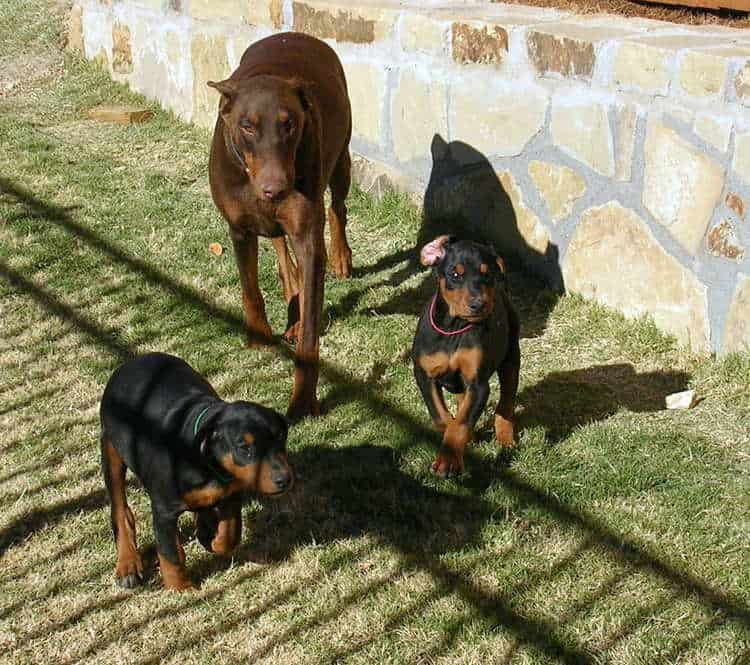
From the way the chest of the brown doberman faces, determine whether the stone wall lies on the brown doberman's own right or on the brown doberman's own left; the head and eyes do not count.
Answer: on the brown doberman's own left

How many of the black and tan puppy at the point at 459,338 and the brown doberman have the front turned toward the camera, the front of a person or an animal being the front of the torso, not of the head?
2

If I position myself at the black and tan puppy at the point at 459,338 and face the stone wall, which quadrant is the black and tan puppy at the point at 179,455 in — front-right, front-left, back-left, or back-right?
back-left

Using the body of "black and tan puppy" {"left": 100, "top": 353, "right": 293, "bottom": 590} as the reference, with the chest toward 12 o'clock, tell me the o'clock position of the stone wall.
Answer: The stone wall is roughly at 9 o'clock from the black and tan puppy.

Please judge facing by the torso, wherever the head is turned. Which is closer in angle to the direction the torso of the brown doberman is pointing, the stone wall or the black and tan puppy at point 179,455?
the black and tan puppy

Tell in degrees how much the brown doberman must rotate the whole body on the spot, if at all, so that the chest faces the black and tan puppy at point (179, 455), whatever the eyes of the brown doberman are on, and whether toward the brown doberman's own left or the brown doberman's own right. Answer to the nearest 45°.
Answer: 0° — it already faces it

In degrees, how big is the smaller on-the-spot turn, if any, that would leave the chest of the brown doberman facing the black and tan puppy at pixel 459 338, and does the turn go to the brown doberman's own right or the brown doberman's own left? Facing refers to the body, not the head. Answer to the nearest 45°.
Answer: approximately 45° to the brown doberman's own left
